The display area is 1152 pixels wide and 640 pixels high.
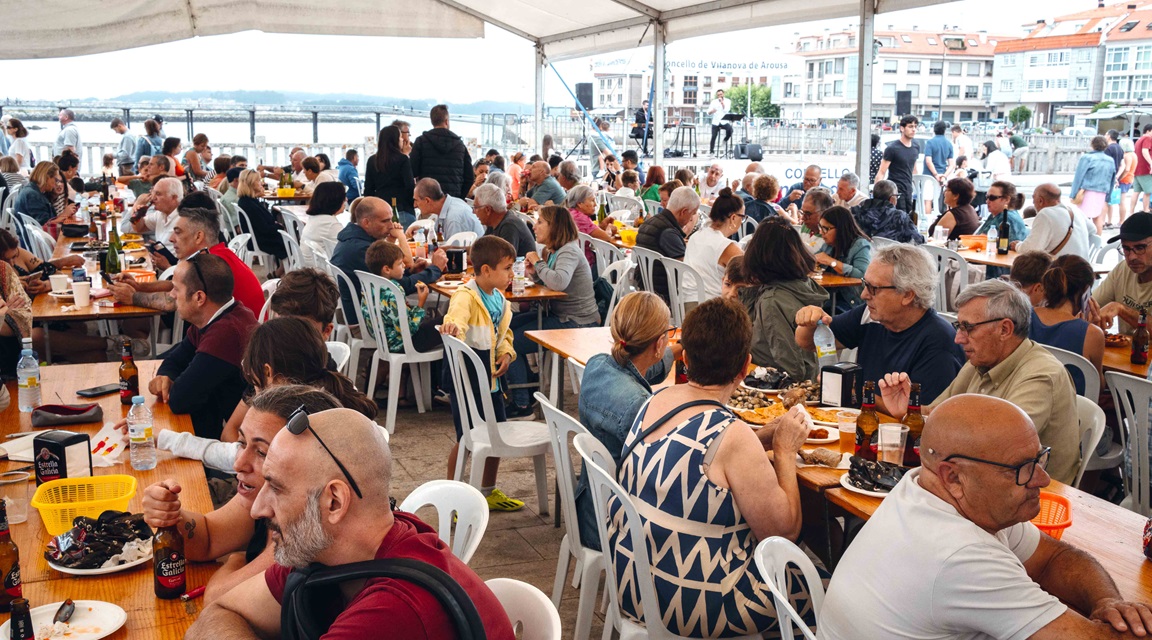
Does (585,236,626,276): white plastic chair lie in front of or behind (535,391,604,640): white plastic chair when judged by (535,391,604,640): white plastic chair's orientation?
in front

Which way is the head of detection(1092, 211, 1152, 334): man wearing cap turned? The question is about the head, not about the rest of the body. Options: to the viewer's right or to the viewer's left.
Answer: to the viewer's left

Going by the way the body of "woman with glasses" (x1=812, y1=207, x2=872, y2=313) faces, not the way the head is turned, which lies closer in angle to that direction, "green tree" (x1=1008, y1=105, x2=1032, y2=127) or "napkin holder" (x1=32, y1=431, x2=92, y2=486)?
the napkin holder

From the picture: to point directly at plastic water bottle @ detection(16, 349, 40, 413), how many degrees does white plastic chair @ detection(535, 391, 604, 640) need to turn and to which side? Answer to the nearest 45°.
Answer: approximately 135° to its left

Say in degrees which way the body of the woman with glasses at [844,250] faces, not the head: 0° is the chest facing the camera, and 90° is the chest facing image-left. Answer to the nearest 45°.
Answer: approximately 45°

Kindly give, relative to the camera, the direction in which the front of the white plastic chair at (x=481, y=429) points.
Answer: facing the viewer and to the right of the viewer

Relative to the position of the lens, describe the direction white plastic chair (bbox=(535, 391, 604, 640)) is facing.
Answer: facing away from the viewer and to the right of the viewer

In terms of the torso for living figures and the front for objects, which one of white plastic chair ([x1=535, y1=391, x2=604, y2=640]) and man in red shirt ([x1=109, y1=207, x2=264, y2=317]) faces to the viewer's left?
the man in red shirt

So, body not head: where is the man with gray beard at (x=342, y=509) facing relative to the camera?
to the viewer's left

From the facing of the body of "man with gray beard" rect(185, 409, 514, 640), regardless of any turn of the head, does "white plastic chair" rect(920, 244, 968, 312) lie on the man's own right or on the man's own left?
on the man's own right

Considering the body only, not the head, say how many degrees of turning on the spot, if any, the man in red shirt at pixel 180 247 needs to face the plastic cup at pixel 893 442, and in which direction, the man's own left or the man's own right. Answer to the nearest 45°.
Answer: approximately 135° to the man's own left

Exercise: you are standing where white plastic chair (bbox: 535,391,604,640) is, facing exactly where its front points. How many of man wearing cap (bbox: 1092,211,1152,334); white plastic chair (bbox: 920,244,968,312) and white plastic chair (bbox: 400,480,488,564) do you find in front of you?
2
